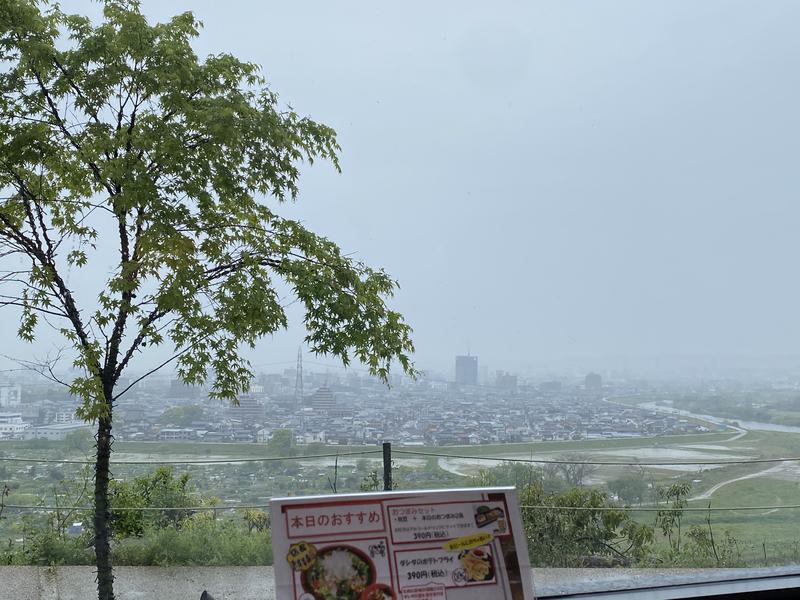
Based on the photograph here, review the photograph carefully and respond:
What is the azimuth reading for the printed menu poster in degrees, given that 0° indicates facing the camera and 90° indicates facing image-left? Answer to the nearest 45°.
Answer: approximately 0°

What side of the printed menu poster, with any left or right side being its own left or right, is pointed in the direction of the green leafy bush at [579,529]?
back

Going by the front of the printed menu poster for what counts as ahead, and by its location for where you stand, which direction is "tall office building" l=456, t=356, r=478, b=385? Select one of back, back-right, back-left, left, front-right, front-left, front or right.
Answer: back

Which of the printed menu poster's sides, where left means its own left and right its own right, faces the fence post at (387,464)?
back

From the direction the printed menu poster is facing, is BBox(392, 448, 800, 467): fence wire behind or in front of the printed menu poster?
behind

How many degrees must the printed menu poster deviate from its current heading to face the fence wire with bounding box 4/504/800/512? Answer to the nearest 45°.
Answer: approximately 180°
